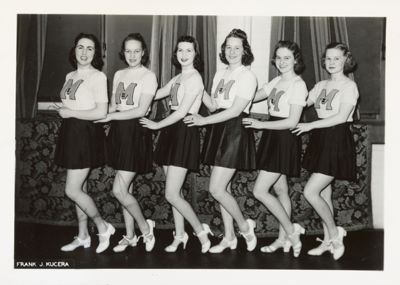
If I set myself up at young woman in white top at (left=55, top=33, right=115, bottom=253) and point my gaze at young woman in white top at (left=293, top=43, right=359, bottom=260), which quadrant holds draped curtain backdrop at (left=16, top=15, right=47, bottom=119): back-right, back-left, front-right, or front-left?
back-left

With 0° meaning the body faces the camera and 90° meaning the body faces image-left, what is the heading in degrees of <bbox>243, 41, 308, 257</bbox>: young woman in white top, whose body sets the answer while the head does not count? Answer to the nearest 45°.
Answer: approximately 45°

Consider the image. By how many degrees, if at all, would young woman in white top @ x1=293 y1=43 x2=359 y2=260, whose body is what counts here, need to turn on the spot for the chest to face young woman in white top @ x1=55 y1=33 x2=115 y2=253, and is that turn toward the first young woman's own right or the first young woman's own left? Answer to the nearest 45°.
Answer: approximately 45° to the first young woman's own right

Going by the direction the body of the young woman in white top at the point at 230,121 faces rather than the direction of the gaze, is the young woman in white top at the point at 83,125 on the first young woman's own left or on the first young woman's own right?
on the first young woman's own right

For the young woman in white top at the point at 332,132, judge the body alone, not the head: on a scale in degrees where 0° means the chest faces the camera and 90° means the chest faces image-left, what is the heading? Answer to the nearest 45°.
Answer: approximately 45°

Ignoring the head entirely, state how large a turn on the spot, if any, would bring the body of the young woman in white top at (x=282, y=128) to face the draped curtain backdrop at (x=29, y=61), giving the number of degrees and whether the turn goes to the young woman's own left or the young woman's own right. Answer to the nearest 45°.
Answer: approximately 45° to the young woman's own right
